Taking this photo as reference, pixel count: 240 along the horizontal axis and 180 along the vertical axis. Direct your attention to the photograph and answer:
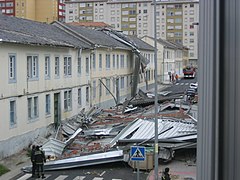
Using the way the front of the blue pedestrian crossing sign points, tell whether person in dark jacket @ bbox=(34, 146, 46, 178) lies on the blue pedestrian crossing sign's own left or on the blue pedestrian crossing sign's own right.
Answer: on the blue pedestrian crossing sign's own right

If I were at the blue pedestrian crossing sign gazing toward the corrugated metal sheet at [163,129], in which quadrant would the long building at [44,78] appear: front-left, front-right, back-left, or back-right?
front-left

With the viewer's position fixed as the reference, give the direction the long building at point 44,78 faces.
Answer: facing the viewer and to the right of the viewer

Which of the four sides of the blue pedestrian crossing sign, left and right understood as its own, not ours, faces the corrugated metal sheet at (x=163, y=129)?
back

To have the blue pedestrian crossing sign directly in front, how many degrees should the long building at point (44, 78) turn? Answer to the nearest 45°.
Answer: approximately 45° to its right

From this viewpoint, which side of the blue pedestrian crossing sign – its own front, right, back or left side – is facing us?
front

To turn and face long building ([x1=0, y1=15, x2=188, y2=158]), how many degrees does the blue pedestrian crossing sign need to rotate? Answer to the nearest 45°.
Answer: approximately 135° to its right

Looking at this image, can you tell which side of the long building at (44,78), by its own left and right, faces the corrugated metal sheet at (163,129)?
front

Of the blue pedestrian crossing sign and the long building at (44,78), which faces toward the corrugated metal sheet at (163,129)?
the long building

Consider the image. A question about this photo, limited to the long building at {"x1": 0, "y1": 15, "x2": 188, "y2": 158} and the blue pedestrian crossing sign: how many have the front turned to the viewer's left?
0

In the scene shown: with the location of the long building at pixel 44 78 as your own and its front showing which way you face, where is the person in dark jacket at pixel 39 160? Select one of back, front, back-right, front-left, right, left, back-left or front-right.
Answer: front-right
